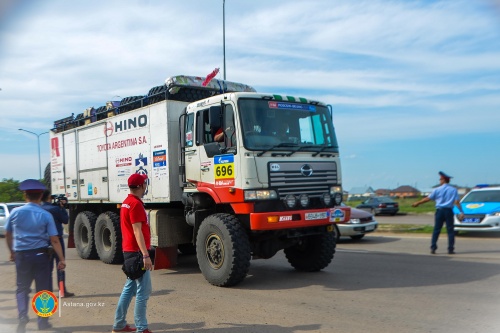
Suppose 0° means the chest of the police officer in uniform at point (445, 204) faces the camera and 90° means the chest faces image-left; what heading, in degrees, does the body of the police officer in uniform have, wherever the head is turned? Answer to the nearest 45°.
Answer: approximately 135°

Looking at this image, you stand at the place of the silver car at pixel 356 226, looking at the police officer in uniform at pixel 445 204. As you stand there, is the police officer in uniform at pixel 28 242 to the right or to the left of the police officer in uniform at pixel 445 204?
right

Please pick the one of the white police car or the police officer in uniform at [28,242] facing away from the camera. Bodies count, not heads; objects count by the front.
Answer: the police officer in uniform

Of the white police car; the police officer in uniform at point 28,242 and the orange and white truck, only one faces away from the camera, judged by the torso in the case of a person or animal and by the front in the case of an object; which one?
the police officer in uniform

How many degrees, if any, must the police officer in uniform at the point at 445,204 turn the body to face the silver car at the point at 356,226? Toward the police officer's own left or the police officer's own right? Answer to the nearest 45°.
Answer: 0° — they already face it

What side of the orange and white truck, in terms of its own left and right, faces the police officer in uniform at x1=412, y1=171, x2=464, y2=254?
left

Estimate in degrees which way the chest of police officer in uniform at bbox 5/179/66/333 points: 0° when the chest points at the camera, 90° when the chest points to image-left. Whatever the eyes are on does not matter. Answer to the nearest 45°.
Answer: approximately 180°

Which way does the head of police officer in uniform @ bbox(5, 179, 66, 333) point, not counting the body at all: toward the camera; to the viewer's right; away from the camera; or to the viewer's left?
away from the camera

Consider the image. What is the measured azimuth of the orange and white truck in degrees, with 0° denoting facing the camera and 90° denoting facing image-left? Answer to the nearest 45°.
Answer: approximately 315°

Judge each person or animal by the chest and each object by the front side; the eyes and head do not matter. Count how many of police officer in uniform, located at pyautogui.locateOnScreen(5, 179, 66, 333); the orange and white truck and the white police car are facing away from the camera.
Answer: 1

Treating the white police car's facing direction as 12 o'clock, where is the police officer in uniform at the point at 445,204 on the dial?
The police officer in uniform is roughly at 11 o'clock from the white police car.
